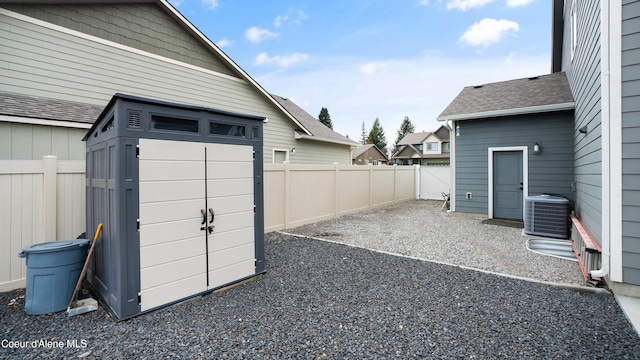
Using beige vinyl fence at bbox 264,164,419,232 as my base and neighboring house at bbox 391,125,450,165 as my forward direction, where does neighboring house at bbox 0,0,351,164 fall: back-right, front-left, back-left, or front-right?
back-left

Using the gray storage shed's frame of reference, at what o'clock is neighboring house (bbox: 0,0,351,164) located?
The neighboring house is roughly at 7 o'clock from the gray storage shed.

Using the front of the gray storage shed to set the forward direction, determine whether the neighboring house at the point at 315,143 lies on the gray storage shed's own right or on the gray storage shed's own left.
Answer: on the gray storage shed's own left

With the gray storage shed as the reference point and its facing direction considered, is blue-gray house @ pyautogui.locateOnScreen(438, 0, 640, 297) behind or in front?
in front

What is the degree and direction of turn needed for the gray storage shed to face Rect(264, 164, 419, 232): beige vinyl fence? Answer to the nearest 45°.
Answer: approximately 90° to its left
